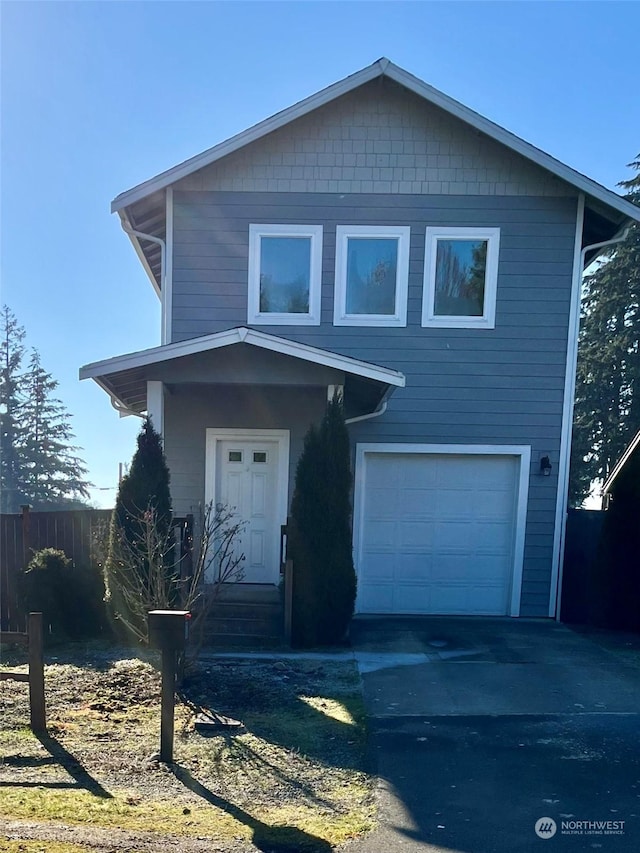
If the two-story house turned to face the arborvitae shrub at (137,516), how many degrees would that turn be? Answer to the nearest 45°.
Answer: approximately 45° to its right

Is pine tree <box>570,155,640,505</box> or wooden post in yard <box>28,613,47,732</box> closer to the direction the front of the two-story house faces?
the wooden post in yard

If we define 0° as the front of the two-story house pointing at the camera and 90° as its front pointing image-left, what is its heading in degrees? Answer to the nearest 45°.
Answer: approximately 0°

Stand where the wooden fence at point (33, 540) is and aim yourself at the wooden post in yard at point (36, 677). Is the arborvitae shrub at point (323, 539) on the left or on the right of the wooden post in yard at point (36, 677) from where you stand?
left

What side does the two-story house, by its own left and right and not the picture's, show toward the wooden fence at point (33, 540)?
right

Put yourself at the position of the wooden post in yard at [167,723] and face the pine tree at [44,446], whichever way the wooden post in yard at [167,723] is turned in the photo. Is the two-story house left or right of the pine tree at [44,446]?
right

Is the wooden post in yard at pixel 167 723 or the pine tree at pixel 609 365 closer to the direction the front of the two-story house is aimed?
the wooden post in yard

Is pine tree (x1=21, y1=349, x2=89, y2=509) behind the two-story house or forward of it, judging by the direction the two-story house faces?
behind

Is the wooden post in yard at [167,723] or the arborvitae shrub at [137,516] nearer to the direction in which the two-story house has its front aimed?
the wooden post in yard

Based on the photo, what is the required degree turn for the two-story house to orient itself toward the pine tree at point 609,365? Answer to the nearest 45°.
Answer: approximately 135° to its left
